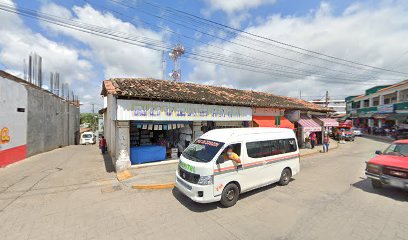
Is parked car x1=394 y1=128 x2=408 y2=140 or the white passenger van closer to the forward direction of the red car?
the white passenger van

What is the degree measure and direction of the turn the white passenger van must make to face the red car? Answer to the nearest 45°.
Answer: approximately 135° to its left

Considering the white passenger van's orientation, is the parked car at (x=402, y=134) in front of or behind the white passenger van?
behind

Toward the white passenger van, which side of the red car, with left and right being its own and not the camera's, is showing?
front

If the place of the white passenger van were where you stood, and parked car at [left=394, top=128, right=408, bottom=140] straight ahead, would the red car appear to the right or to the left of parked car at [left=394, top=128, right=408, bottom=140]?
right

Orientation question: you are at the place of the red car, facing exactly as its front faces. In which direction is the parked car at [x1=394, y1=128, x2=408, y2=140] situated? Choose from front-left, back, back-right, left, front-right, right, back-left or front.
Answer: back-right

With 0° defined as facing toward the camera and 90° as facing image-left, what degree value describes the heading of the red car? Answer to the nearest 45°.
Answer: approximately 45°

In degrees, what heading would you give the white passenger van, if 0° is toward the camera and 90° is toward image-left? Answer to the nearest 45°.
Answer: approximately 45°

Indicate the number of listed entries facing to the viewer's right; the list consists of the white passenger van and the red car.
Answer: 0
